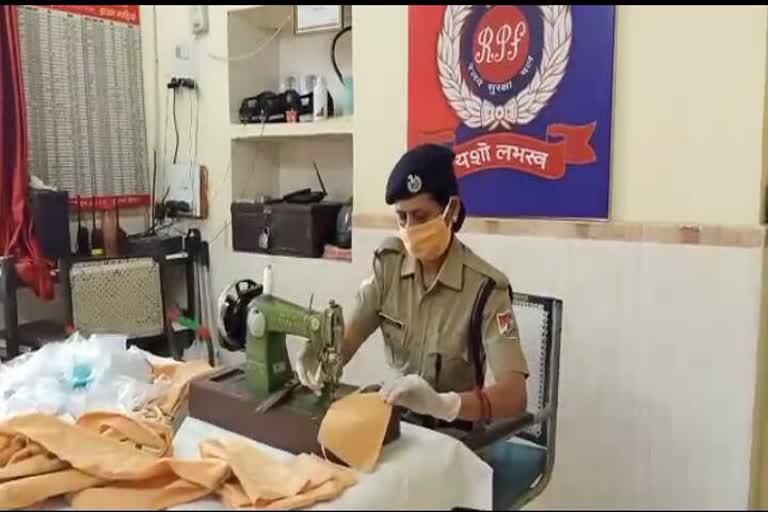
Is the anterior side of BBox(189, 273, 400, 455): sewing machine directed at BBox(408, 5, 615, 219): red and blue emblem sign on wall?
yes

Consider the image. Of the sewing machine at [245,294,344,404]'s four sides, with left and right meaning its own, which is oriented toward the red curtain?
left

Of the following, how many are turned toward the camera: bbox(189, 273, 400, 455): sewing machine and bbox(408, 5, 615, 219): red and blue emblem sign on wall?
1

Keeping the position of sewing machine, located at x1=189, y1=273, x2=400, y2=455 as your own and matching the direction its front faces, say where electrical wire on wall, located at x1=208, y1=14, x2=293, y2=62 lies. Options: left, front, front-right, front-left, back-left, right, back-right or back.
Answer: front-left

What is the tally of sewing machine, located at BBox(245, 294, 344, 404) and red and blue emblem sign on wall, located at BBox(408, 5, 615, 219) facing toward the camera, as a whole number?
1

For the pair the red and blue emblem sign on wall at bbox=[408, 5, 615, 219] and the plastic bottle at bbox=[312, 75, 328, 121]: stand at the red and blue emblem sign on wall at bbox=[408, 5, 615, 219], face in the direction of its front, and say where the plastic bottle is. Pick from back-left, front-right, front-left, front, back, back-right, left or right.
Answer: back-right

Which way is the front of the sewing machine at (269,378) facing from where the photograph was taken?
facing away from the viewer and to the right of the viewer

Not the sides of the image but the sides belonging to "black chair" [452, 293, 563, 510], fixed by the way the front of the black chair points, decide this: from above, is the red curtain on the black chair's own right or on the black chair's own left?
on the black chair's own right
